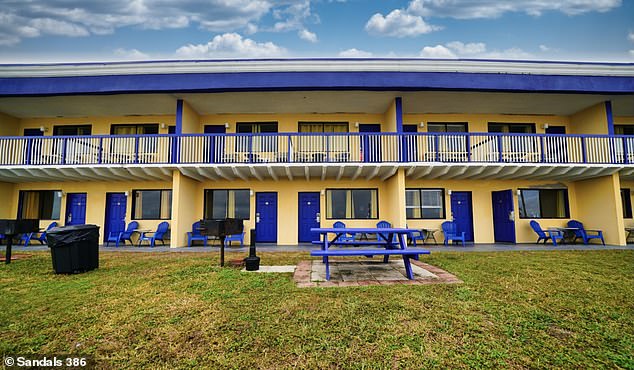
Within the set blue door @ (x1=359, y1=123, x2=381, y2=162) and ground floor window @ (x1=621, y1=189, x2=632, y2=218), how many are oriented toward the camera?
2

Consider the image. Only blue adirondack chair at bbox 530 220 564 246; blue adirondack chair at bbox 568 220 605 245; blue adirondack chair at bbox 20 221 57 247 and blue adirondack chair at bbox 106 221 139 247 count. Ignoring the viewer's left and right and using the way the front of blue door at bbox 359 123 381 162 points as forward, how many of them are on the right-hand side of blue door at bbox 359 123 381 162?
2

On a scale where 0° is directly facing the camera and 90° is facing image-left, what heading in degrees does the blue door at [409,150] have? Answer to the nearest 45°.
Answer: approximately 0°

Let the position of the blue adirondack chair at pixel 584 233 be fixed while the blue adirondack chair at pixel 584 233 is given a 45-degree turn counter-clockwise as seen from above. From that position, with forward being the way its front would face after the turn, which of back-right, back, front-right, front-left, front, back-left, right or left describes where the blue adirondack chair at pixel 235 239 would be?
back

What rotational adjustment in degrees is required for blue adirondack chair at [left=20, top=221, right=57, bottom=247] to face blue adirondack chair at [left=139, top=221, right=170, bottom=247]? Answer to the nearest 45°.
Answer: approximately 135° to its left

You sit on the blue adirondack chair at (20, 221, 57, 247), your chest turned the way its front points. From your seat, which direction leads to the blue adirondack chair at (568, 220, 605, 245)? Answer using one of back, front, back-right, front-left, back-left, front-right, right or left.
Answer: back-left

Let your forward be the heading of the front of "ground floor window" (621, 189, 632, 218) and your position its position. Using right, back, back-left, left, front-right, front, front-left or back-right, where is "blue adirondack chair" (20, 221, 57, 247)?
front-right

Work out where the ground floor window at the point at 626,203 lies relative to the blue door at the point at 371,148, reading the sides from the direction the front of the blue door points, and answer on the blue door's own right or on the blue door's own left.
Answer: on the blue door's own left

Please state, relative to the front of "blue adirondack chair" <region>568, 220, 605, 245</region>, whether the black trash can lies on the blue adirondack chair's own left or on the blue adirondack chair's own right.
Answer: on the blue adirondack chair's own right

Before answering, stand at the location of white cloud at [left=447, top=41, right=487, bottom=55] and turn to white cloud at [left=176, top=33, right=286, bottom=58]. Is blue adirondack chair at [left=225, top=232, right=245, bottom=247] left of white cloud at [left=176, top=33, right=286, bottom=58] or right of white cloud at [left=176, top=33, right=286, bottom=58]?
left
